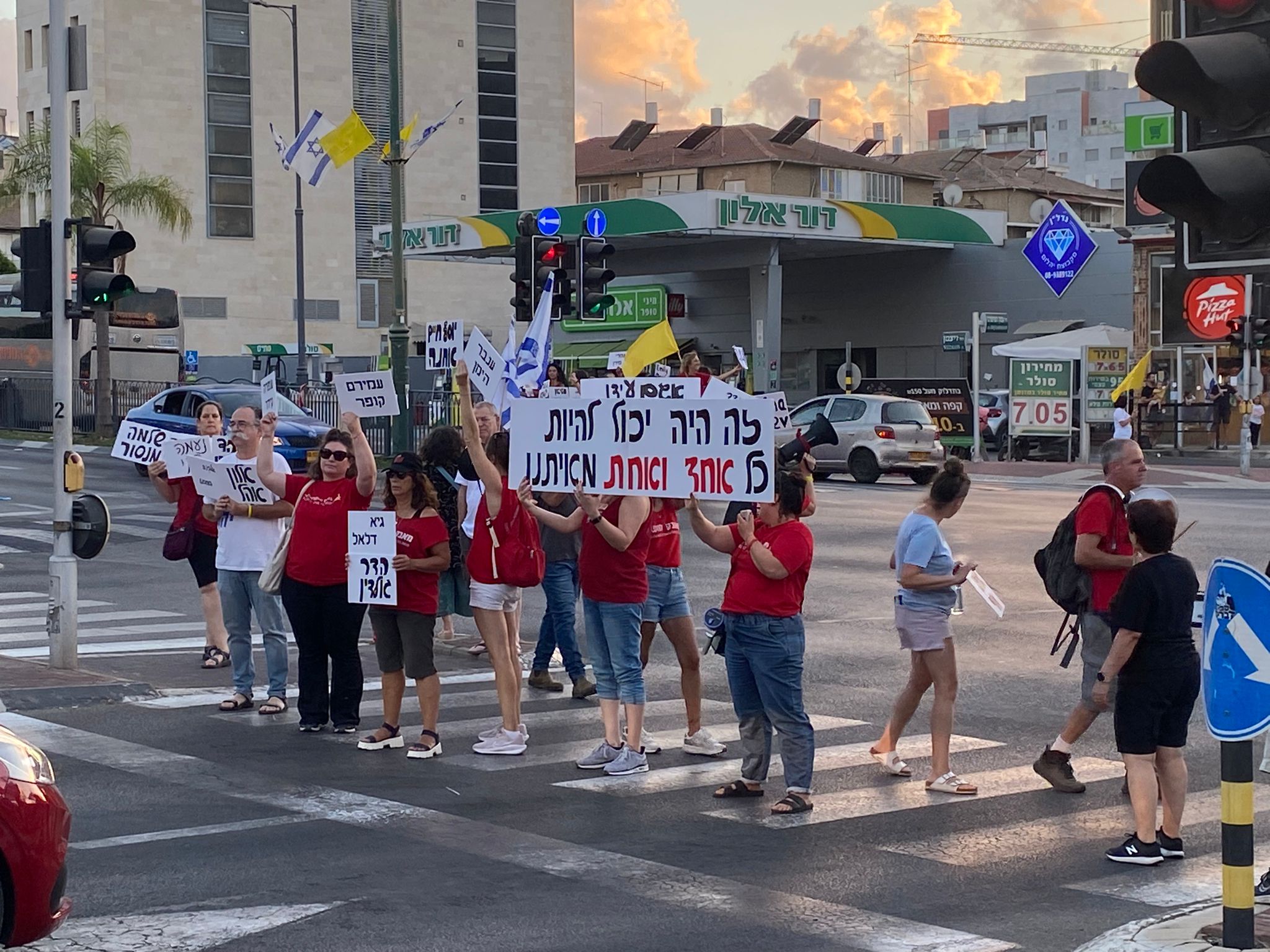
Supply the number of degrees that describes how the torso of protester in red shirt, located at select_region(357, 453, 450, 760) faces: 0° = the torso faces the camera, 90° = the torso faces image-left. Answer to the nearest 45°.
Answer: approximately 45°

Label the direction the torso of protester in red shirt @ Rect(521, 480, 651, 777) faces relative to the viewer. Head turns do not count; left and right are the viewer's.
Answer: facing the viewer and to the left of the viewer

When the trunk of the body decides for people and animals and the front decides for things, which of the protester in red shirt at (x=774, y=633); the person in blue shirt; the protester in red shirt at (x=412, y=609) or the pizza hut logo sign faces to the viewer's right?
the person in blue shirt

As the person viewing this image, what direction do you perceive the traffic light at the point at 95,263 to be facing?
facing the viewer and to the right of the viewer

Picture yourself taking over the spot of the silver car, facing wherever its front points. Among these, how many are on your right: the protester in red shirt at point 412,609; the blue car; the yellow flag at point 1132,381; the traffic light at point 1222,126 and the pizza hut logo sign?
2

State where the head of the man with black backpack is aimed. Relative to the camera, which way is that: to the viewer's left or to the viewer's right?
to the viewer's right

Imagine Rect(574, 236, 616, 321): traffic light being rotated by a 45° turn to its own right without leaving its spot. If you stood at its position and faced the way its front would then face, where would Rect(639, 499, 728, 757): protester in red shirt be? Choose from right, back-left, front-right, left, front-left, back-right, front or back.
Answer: front

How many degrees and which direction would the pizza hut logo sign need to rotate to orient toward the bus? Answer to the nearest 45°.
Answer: approximately 90° to its right

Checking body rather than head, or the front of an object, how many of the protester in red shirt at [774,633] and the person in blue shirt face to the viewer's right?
1

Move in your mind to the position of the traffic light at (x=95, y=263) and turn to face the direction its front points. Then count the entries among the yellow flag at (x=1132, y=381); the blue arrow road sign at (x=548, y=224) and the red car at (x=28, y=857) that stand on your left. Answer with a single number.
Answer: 2

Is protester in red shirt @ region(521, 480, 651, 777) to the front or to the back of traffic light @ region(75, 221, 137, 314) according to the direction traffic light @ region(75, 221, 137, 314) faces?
to the front

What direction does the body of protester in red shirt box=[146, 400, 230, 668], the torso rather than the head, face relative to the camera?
toward the camera

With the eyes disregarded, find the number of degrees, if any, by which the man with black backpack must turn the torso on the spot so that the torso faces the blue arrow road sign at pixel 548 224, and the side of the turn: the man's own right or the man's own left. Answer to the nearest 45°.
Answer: approximately 135° to the man's own left

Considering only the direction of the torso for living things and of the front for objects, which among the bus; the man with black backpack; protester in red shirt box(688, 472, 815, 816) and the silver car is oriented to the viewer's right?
the man with black backpack

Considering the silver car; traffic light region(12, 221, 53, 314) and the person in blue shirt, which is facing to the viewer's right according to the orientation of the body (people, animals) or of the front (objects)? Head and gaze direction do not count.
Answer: the person in blue shirt

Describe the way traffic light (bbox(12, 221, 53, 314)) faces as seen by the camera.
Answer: facing to the left of the viewer

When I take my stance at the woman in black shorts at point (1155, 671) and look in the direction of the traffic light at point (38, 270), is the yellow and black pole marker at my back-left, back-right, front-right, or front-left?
back-left
